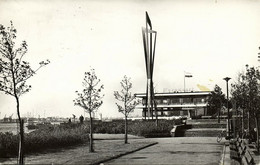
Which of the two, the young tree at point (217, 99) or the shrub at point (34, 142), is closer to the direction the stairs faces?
the shrub

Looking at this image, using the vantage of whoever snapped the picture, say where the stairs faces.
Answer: facing the viewer

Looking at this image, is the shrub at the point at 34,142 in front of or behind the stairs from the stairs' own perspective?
in front

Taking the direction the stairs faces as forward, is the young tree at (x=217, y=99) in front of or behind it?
behind
